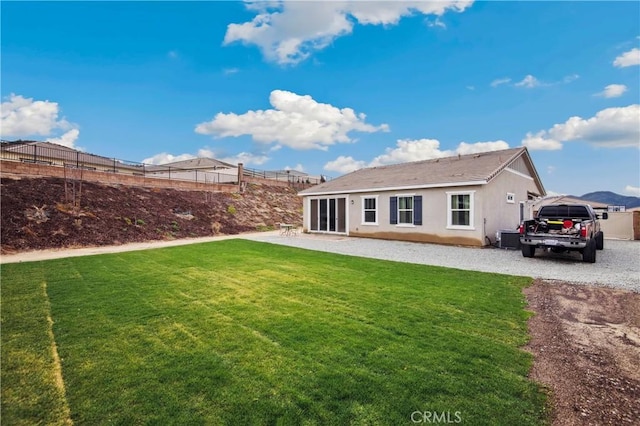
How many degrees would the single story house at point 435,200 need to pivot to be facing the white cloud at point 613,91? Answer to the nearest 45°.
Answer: approximately 45° to its right

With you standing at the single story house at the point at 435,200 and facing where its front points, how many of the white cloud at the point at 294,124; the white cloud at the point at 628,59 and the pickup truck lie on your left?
1

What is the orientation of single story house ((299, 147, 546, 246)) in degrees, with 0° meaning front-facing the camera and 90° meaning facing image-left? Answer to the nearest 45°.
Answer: approximately 225°
